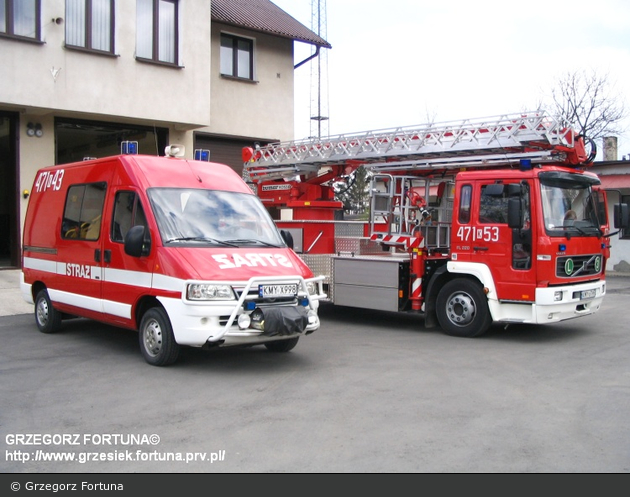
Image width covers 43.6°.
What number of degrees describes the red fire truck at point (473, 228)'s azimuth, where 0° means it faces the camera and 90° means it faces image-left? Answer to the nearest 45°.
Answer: approximately 315°

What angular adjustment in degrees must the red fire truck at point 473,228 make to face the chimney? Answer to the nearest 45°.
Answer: approximately 135° to its left
